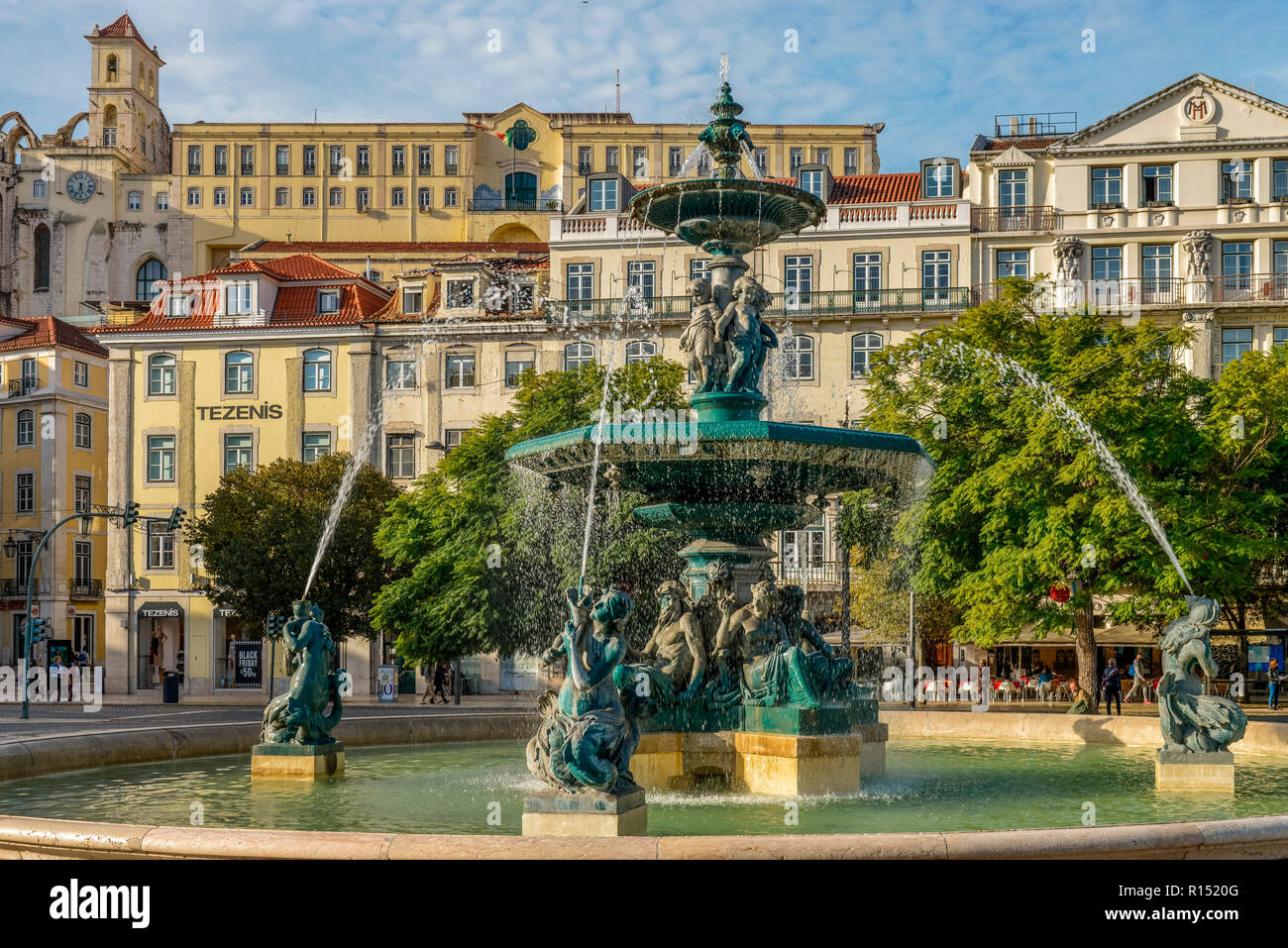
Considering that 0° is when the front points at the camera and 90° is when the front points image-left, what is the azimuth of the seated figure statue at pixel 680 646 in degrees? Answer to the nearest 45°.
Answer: approximately 45°

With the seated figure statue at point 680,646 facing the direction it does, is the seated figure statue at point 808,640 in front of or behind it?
behind

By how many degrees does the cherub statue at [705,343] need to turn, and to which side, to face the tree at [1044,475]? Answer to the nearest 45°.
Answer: approximately 135° to its right

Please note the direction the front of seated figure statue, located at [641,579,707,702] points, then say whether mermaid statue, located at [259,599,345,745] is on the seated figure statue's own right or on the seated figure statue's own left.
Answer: on the seated figure statue's own right

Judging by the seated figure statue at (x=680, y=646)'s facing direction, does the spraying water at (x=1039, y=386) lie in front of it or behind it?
behind

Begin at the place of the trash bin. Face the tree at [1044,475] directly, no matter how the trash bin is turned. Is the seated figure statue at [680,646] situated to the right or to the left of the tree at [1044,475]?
right

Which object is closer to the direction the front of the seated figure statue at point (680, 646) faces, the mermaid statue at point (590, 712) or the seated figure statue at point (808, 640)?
the mermaid statue
